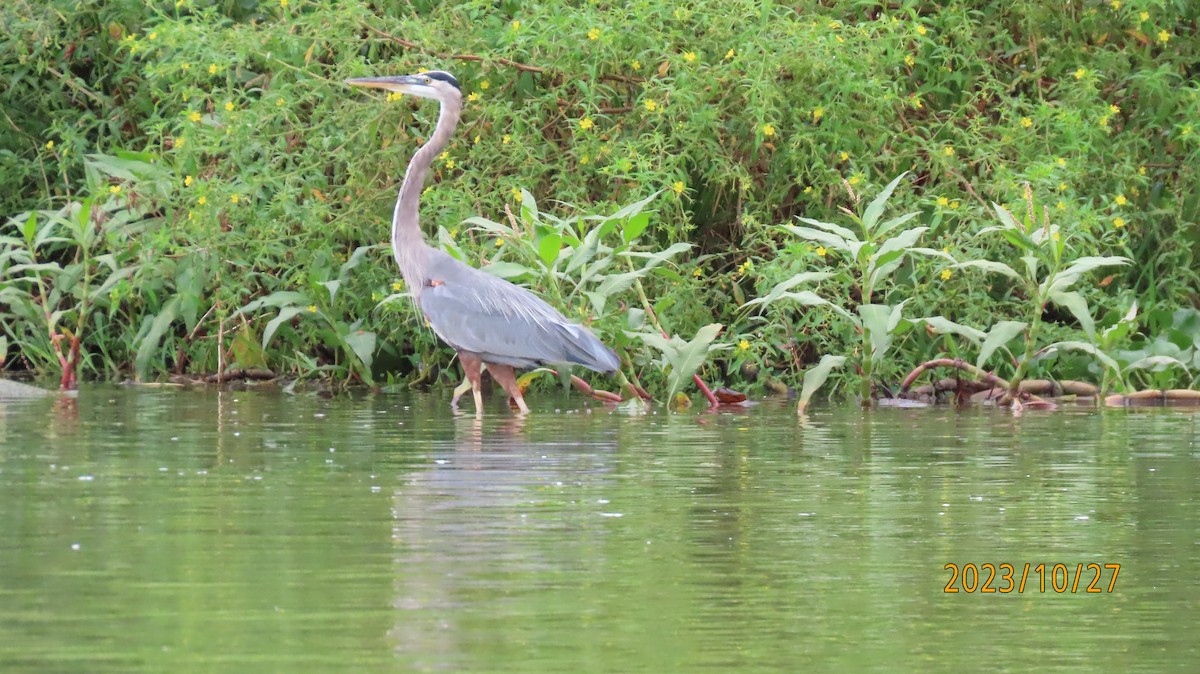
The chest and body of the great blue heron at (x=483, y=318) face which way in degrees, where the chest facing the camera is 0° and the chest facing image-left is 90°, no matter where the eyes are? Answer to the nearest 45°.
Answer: approximately 90°

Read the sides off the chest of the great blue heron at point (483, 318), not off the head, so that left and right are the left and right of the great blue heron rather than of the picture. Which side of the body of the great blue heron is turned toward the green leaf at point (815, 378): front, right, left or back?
back
